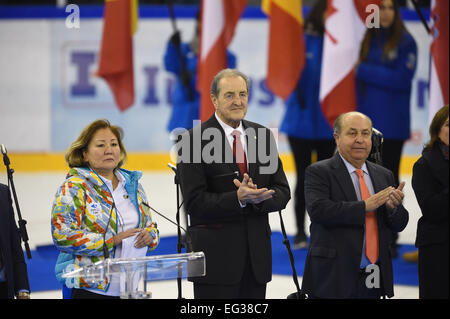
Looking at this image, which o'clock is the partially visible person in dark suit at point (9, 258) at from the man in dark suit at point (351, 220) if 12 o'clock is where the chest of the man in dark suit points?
The partially visible person in dark suit is roughly at 4 o'clock from the man in dark suit.

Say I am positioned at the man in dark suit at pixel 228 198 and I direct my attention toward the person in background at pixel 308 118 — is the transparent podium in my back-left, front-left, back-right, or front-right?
back-left

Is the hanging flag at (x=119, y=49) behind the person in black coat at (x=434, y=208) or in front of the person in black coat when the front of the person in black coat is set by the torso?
behind

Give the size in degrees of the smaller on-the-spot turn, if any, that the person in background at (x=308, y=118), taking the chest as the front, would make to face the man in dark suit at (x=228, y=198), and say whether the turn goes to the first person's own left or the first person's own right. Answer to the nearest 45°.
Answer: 0° — they already face them

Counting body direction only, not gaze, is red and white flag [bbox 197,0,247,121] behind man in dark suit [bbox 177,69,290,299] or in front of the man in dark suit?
behind

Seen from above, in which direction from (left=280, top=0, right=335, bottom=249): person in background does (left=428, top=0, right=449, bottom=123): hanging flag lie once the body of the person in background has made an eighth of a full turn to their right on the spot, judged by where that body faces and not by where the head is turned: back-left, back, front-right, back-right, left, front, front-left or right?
left

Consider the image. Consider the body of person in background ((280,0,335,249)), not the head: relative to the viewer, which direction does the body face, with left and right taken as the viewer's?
facing the viewer

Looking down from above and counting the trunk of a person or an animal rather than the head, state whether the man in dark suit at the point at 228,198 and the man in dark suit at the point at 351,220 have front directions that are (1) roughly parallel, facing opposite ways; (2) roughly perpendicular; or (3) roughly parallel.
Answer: roughly parallel

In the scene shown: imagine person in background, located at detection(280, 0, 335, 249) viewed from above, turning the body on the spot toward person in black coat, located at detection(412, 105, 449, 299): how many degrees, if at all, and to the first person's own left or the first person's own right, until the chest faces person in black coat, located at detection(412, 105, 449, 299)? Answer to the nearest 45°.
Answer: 0° — they already face them

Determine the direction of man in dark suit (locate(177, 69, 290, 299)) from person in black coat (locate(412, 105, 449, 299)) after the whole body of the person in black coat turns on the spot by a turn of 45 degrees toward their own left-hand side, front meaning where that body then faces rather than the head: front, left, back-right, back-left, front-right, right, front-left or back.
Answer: back

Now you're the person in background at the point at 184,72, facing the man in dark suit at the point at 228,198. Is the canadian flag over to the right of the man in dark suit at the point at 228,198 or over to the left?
left

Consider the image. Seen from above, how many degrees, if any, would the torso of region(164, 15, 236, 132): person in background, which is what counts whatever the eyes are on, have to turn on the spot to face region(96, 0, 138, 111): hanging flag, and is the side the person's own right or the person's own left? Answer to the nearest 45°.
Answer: approximately 45° to the person's own right

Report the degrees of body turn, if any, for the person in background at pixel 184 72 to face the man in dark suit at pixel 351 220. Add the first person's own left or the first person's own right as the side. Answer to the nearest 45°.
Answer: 0° — they already face them

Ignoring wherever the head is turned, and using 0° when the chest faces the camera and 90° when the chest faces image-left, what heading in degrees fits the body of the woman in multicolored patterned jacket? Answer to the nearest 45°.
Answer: approximately 315°
